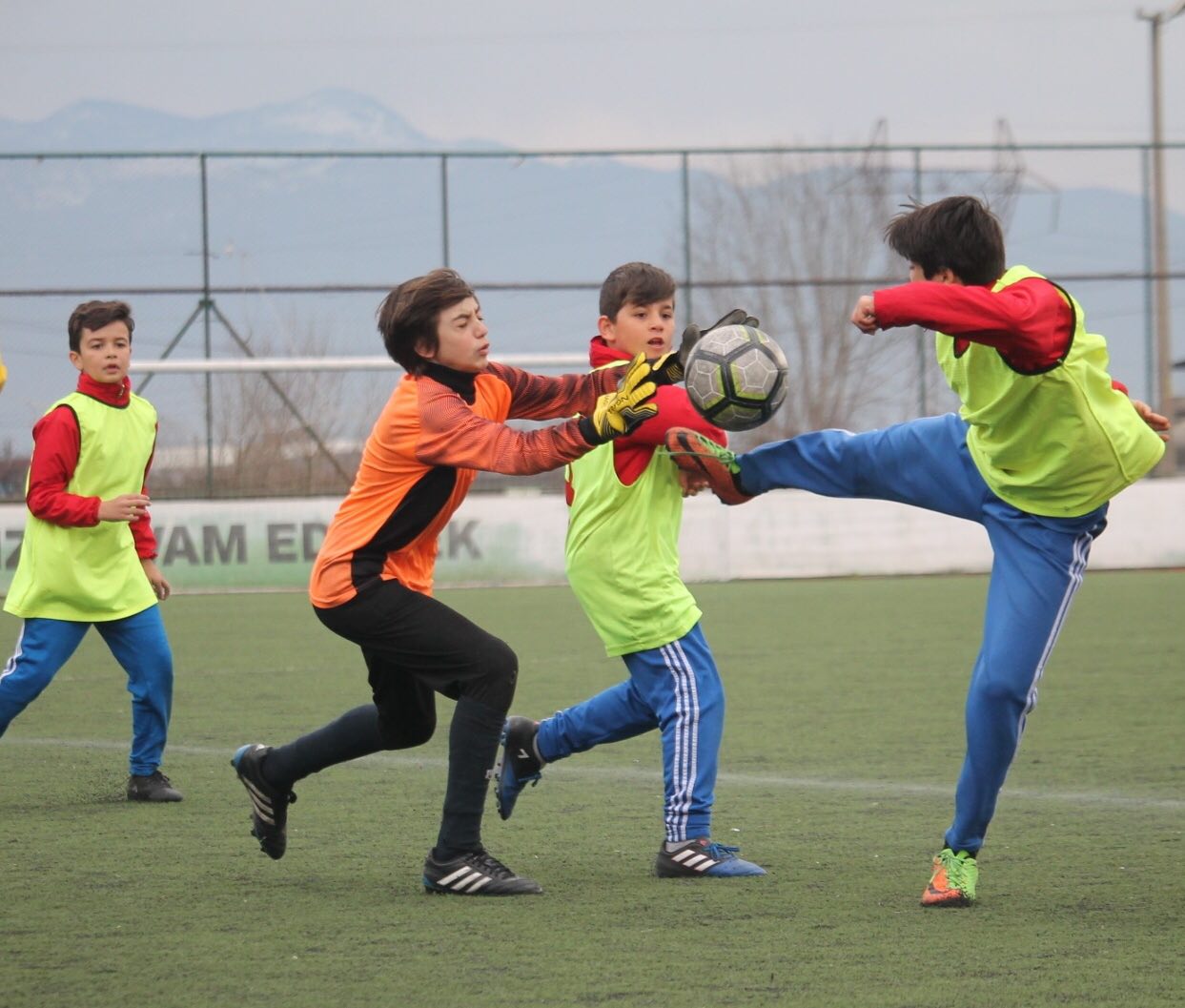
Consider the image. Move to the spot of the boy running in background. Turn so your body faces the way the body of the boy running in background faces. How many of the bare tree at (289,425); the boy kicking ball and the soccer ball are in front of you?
2

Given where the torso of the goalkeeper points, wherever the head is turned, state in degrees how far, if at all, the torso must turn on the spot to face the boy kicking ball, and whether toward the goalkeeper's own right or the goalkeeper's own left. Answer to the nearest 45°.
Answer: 0° — they already face them

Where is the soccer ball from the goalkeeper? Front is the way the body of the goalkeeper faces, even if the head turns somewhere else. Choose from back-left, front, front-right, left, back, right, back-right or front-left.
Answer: front

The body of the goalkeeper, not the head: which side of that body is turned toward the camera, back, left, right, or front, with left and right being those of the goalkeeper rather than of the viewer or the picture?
right

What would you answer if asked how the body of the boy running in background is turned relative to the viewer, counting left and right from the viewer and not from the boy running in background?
facing the viewer and to the right of the viewer

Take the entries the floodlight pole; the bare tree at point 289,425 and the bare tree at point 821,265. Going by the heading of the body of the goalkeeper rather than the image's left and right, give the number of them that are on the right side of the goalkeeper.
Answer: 0

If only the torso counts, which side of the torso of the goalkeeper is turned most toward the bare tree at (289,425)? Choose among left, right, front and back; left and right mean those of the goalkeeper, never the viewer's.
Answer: left

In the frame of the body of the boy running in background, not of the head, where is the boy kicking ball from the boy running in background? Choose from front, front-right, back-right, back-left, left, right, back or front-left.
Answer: front

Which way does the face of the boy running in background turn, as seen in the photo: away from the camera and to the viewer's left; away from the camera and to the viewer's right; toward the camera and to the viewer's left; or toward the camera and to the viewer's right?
toward the camera and to the viewer's right

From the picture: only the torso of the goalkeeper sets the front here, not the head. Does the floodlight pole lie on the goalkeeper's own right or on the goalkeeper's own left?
on the goalkeeper's own left

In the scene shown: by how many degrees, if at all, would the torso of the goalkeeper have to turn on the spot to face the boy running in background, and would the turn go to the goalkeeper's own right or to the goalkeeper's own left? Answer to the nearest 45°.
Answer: approximately 135° to the goalkeeper's own left

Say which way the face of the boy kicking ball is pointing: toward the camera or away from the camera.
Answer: away from the camera

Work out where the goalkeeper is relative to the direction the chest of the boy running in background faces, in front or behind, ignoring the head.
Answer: in front
